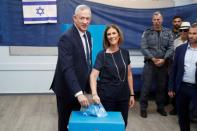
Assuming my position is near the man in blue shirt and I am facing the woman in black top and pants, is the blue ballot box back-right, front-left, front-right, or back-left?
front-left

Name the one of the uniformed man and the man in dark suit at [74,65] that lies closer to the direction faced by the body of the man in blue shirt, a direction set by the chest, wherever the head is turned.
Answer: the man in dark suit

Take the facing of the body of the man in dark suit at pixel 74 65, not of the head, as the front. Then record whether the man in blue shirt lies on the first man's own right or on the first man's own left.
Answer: on the first man's own left

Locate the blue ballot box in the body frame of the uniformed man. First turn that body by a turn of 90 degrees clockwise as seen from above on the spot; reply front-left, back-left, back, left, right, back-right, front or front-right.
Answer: left

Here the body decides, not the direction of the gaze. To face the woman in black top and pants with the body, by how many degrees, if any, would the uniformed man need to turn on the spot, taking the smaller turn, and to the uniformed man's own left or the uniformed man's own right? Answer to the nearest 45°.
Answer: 0° — they already face them

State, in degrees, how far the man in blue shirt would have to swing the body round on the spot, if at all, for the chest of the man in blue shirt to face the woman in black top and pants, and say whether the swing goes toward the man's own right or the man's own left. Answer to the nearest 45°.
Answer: approximately 45° to the man's own right

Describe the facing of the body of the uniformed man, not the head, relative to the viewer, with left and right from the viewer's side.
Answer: facing the viewer

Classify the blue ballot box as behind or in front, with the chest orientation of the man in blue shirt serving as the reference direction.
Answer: in front

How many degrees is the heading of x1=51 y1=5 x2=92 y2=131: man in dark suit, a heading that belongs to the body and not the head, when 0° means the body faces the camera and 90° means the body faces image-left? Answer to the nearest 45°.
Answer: approximately 315°

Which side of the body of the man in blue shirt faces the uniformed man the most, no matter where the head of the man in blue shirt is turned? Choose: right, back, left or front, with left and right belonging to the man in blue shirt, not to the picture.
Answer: back
